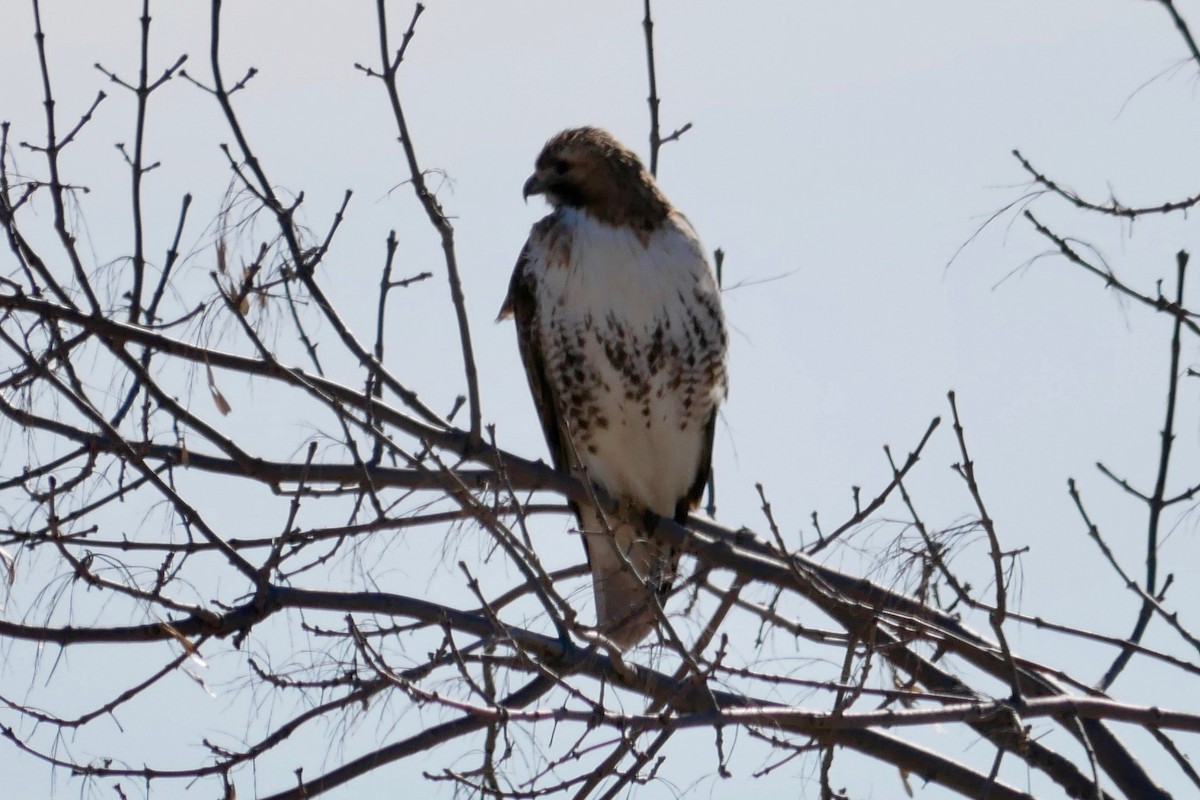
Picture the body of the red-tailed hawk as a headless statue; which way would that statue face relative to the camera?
toward the camera
